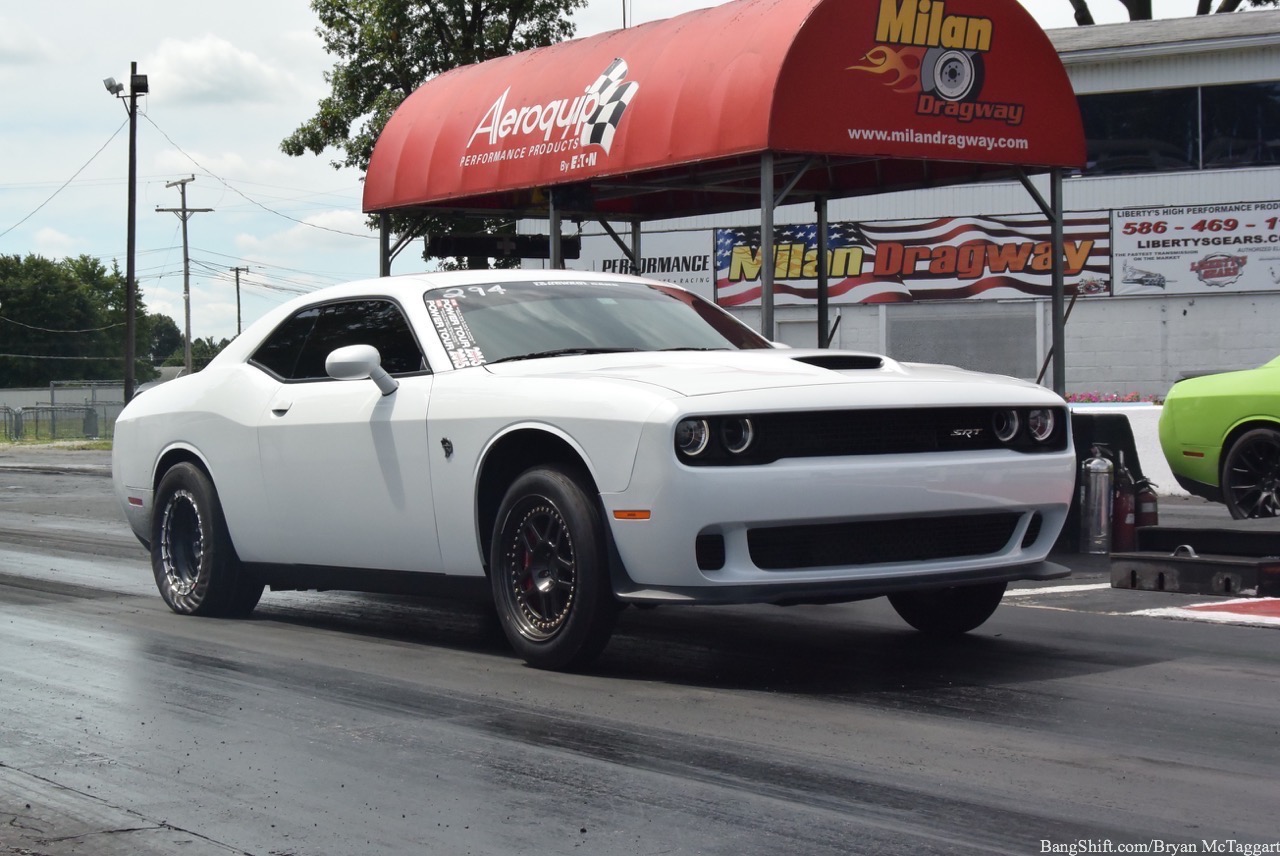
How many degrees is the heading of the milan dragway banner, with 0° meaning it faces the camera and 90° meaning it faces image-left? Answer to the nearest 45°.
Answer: approximately 0°

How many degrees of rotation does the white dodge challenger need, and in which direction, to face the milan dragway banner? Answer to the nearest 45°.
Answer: approximately 135° to its left

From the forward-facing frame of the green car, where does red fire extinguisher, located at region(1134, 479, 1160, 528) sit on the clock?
The red fire extinguisher is roughly at 4 o'clock from the green car.

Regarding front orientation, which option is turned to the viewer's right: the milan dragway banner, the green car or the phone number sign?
the green car

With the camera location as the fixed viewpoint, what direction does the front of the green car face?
facing to the right of the viewer

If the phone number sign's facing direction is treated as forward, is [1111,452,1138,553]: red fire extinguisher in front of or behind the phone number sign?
in front

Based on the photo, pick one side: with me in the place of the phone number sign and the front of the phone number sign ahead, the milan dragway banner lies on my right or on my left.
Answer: on my right

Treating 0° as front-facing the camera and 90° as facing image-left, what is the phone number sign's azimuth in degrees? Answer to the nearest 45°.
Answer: approximately 0°

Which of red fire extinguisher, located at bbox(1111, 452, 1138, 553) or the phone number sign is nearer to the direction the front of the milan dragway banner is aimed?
the red fire extinguisher

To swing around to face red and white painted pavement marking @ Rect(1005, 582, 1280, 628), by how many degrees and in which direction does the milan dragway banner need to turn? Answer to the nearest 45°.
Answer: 0° — it already faces it

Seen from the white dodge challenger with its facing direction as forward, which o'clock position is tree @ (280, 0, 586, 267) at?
The tree is roughly at 7 o'clock from the white dodge challenger.

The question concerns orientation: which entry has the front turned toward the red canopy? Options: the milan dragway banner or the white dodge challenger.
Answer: the milan dragway banner

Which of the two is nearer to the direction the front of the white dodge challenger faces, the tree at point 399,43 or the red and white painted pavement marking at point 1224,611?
the red and white painted pavement marking
